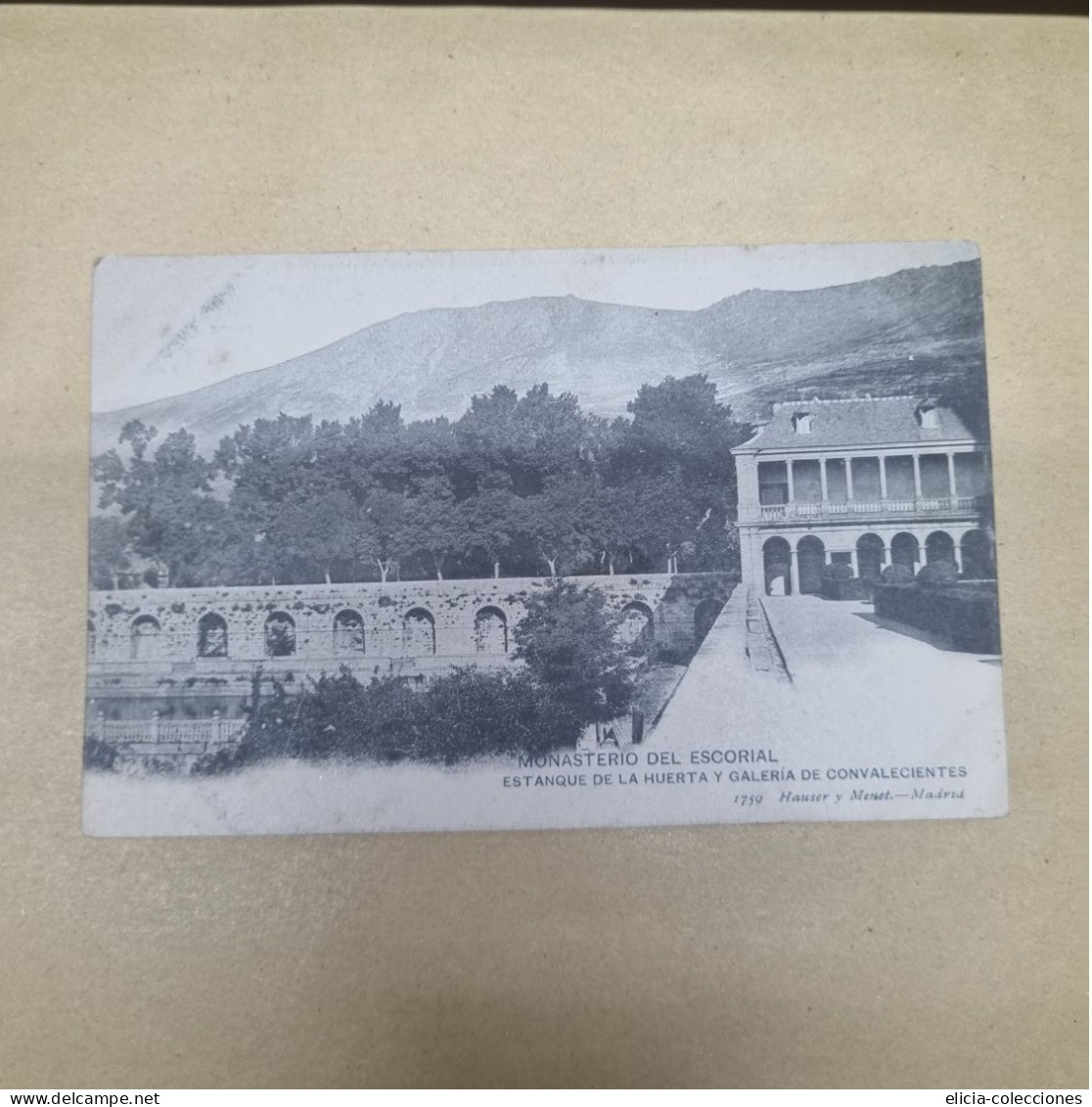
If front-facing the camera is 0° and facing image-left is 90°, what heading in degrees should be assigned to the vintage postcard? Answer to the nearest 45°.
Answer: approximately 0°
